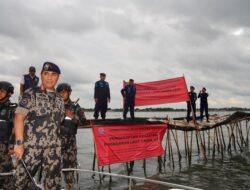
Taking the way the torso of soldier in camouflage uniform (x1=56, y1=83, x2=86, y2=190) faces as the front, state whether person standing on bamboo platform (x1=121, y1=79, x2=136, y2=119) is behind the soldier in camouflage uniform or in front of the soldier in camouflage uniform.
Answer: behind

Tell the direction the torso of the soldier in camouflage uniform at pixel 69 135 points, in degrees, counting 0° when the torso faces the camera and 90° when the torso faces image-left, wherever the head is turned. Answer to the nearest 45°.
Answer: approximately 45°

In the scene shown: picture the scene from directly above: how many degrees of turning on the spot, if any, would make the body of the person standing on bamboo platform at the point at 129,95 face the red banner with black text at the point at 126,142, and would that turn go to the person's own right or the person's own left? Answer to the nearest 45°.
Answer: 0° — they already face it

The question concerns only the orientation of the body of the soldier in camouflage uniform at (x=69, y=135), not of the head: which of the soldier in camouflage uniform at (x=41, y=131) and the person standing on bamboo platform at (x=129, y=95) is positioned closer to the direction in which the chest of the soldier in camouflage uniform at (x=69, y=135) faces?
the soldier in camouflage uniform

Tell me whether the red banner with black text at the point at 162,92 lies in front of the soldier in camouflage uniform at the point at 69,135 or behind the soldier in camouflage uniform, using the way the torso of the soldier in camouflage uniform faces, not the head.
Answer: behind

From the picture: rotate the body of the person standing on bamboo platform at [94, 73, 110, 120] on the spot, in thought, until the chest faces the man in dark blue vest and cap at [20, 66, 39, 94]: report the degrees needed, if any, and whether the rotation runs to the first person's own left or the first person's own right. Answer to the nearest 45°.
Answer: approximately 45° to the first person's own right

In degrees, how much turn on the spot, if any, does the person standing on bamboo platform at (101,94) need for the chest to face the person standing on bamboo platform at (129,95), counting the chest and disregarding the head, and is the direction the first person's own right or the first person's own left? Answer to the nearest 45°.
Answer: approximately 135° to the first person's own left

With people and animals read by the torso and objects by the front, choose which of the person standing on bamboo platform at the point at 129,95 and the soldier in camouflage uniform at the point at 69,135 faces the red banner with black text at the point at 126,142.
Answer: the person standing on bamboo platform

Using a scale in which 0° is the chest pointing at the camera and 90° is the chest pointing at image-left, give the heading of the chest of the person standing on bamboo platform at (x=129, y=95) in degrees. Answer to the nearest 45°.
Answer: approximately 0°

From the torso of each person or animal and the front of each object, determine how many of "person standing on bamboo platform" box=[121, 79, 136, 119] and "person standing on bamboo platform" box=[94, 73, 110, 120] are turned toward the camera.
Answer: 2
